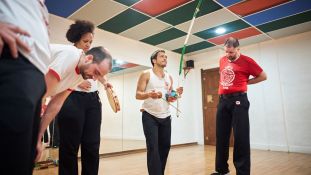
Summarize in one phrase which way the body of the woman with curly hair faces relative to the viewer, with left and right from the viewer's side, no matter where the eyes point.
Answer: facing the viewer and to the right of the viewer

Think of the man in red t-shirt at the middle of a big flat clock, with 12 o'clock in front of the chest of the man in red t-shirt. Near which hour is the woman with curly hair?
The woman with curly hair is roughly at 12 o'clock from the man in red t-shirt.

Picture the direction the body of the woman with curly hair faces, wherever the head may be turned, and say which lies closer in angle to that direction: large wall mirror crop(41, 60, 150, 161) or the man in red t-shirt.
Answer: the man in red t-shirt

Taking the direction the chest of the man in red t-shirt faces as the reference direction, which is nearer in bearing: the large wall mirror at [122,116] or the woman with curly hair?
the woman with curly hair

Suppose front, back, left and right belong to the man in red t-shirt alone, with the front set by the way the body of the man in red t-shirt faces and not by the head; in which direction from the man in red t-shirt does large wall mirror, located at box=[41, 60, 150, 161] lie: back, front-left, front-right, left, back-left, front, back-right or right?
right

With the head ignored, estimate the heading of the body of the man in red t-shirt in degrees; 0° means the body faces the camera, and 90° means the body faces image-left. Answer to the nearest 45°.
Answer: approximately 45°

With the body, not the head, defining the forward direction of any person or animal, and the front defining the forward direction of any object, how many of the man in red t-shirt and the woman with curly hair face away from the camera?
0

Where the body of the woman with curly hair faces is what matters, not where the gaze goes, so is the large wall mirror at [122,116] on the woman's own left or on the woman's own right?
on the woman's own left

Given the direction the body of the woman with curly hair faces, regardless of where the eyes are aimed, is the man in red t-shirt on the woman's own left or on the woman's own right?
on the woman's own left

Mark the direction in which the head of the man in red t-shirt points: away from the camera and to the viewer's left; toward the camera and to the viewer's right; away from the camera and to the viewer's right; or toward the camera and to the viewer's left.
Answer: toward the camera and to the viewer's left
